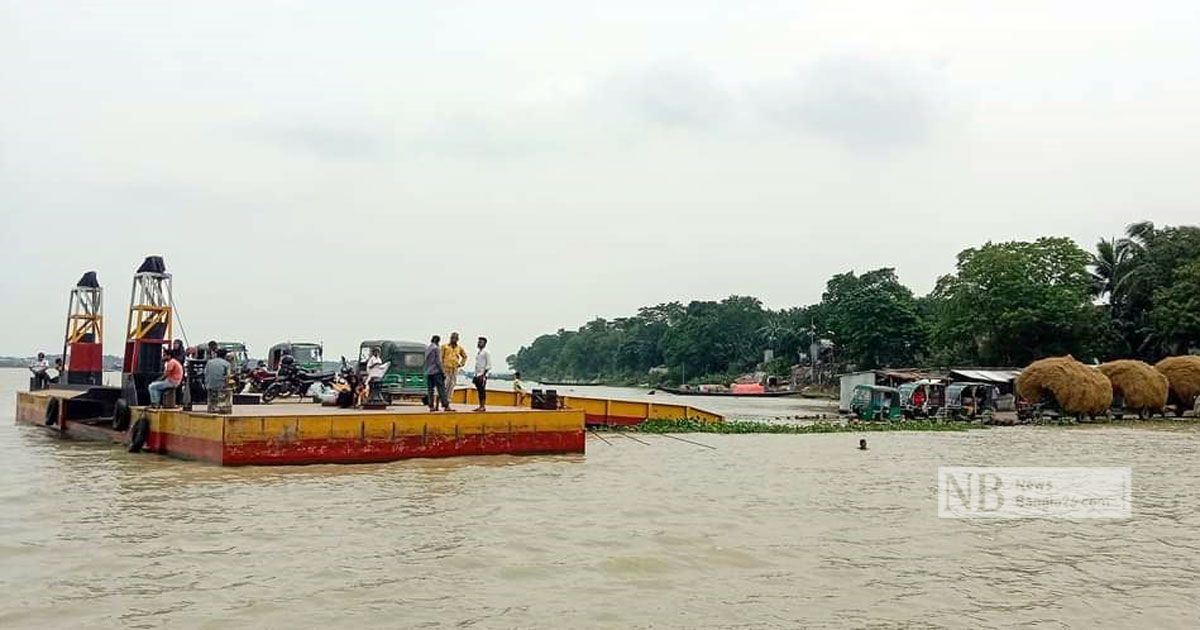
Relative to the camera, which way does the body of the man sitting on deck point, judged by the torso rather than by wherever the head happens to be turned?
to the viewer's left

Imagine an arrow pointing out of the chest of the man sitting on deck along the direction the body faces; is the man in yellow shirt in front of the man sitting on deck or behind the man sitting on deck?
behind

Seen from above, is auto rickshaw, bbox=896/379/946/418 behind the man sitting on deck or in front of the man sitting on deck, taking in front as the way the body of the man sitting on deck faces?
behind

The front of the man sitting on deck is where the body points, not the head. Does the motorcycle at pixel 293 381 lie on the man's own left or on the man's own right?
on the man's own right

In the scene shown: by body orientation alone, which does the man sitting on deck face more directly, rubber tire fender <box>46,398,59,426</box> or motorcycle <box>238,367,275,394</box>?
the rubber tire fender

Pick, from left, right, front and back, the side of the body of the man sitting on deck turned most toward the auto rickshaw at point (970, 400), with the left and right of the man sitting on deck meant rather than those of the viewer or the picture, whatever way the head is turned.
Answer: back

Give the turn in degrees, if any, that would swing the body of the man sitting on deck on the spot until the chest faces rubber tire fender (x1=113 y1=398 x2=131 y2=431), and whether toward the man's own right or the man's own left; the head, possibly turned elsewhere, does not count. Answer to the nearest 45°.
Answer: approximately 45° to the man's own right

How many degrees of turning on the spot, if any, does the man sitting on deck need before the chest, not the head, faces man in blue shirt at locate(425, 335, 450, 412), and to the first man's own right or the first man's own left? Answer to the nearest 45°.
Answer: approximately 135° to the first man's own left

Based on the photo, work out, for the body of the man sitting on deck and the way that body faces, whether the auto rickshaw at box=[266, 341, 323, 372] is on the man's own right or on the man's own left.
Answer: on the man's own right
